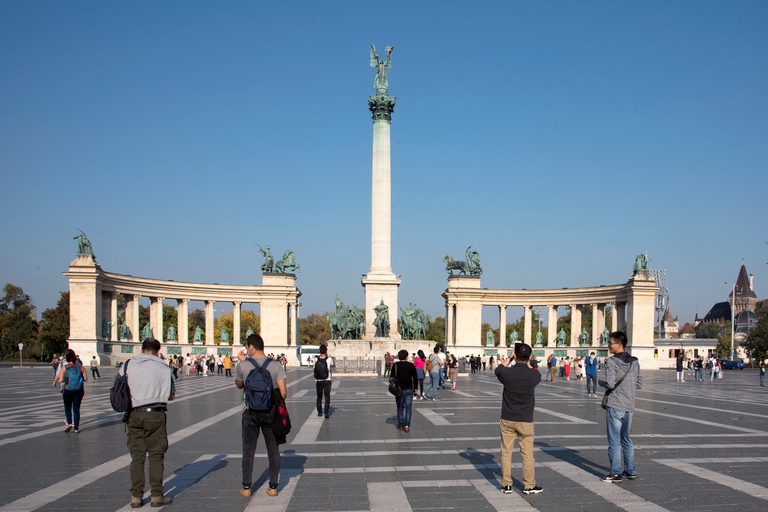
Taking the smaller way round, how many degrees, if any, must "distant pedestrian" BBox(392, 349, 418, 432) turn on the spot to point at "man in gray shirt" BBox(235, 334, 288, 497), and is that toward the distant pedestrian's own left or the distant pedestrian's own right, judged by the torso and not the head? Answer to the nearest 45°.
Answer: approximately 180°

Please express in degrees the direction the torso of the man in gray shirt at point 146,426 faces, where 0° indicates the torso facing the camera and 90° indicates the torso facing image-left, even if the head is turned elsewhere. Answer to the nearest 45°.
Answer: approximately 180°

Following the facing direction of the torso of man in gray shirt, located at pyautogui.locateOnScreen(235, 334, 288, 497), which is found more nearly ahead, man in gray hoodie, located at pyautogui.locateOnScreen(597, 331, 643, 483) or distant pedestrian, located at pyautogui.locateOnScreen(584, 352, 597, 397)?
the distant pedestrian

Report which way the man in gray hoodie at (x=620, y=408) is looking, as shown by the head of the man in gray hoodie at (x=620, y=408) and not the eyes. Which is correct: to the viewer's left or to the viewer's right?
to the viewer's left

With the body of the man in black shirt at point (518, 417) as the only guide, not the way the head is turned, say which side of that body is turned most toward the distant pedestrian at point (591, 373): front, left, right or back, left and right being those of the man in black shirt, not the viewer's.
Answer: front

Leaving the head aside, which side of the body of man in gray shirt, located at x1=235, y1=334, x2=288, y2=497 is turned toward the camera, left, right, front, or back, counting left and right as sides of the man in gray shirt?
back

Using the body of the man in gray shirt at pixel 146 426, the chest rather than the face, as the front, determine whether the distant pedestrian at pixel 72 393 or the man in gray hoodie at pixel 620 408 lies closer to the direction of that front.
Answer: the distant pedestrian

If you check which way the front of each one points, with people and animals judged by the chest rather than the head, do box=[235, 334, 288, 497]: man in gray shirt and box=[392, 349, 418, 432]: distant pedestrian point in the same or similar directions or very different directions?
same or similar directions

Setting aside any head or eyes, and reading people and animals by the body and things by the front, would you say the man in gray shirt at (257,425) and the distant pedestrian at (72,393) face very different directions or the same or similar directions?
same or similar directions

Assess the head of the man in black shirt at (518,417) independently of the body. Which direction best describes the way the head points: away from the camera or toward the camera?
away from the camera

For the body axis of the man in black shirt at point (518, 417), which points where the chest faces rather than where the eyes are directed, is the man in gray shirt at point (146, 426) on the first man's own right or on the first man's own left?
on the first man's own left

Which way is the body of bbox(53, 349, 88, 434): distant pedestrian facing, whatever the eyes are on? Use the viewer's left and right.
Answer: facing away from the viewer

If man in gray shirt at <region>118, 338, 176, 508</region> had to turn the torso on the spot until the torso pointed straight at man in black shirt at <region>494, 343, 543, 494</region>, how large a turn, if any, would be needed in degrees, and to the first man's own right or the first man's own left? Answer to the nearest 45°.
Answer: approximately 90° to the first man's own right

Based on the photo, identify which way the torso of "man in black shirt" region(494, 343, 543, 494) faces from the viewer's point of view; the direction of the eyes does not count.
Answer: away from the camera

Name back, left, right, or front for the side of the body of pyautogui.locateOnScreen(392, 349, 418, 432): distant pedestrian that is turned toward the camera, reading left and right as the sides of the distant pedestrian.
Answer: back
